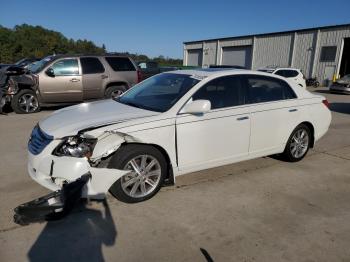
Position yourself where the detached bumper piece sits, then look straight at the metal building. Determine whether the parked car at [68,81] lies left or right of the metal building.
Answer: left

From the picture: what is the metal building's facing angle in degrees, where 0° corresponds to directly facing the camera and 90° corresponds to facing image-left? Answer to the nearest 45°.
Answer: approximately 45°

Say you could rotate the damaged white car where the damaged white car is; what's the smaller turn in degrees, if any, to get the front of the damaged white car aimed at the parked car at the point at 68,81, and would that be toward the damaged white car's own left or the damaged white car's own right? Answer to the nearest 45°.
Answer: approximately 90° to the damaged white car's own right

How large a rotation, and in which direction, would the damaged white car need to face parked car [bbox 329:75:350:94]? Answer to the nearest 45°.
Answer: approximately 180°

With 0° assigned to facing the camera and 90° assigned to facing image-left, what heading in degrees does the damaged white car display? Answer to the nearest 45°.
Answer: approximately 45°
